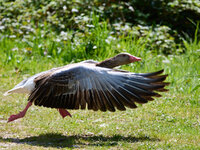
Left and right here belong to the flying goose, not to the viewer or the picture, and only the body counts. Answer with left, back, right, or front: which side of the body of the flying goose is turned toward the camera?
right

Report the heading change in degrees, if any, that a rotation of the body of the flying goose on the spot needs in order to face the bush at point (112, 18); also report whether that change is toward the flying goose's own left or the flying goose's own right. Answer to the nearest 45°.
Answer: approximately 90° to the flying goose's own left
